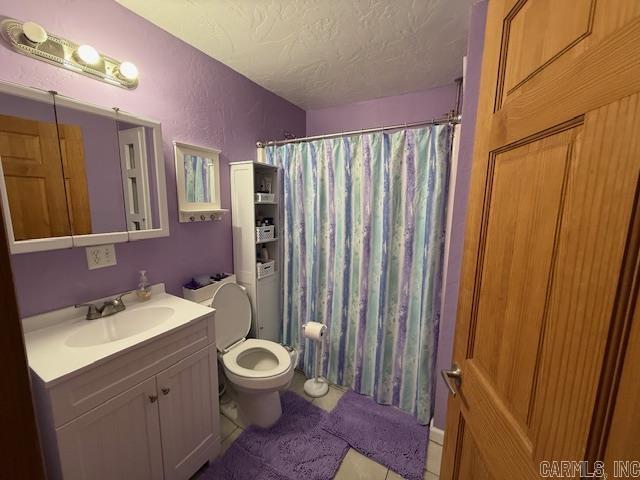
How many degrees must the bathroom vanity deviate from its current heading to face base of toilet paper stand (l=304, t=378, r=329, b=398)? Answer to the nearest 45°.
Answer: approximately 45° to its left

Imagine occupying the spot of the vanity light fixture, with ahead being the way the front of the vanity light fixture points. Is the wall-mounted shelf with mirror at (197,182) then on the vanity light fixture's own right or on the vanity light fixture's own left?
on the vanity light fixture's own left

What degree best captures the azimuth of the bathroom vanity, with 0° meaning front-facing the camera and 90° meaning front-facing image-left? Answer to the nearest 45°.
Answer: approximately 315°

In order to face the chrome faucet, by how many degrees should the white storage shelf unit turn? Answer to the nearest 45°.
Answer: approximately 90° to its right
